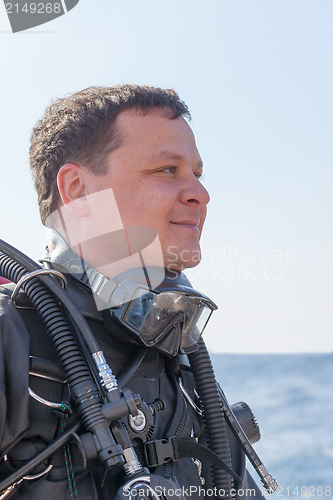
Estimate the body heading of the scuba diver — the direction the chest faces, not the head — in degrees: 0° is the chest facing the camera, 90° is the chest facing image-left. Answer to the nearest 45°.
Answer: approximately 315°

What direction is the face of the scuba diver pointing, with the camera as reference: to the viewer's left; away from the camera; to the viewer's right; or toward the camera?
to the viewer's right
